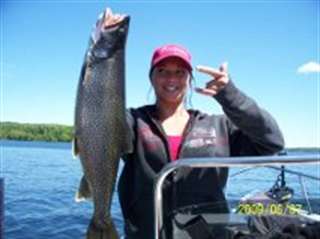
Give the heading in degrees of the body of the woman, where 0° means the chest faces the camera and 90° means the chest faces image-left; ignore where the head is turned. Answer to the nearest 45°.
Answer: approximately 0°

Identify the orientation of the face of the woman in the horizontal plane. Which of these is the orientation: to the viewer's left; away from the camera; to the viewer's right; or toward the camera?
toward the camera
